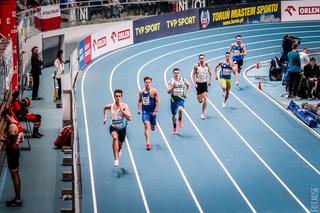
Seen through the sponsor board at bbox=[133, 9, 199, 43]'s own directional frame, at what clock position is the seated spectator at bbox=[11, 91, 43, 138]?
The seated spectator is roughly at 2 o'clock from the sponsor board.

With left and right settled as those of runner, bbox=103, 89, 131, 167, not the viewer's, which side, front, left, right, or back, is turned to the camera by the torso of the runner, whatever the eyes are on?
front

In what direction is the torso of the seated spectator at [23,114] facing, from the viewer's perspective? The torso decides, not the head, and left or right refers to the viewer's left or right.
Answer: facing to the right of the viewer

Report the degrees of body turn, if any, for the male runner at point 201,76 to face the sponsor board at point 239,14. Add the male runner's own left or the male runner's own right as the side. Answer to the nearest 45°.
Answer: approximately 180°

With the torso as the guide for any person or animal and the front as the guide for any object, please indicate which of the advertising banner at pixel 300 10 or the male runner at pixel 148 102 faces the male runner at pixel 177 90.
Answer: the advertising banner

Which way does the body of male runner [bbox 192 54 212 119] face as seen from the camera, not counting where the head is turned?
toward the camera

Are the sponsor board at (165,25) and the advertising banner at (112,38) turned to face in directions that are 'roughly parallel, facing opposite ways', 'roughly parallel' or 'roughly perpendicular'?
roughly parallel

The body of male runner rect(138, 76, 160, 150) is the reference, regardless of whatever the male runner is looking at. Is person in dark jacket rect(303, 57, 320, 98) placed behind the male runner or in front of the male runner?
behind

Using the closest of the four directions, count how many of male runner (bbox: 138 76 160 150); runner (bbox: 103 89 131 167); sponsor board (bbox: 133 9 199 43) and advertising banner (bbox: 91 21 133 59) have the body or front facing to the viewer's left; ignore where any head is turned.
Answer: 0

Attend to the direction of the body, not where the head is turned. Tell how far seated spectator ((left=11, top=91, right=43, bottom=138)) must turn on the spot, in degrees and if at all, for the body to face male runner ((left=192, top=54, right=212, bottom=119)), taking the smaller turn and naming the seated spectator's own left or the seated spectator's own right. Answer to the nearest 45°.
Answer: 0° — they already face them

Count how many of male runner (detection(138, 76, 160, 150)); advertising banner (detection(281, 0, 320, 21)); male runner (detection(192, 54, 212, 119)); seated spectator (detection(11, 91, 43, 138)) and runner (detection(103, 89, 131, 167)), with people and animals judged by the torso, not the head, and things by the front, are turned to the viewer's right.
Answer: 1

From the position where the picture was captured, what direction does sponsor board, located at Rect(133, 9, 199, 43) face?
facing the viewer and to the right of the viewer

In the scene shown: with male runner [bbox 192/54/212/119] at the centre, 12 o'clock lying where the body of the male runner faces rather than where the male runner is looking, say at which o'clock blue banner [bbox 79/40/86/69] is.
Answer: The blue banner is roughly at 5 o'clock from the male runner.

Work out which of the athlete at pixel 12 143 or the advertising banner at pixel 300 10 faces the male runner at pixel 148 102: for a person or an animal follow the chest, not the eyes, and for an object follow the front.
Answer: the advertising banner
